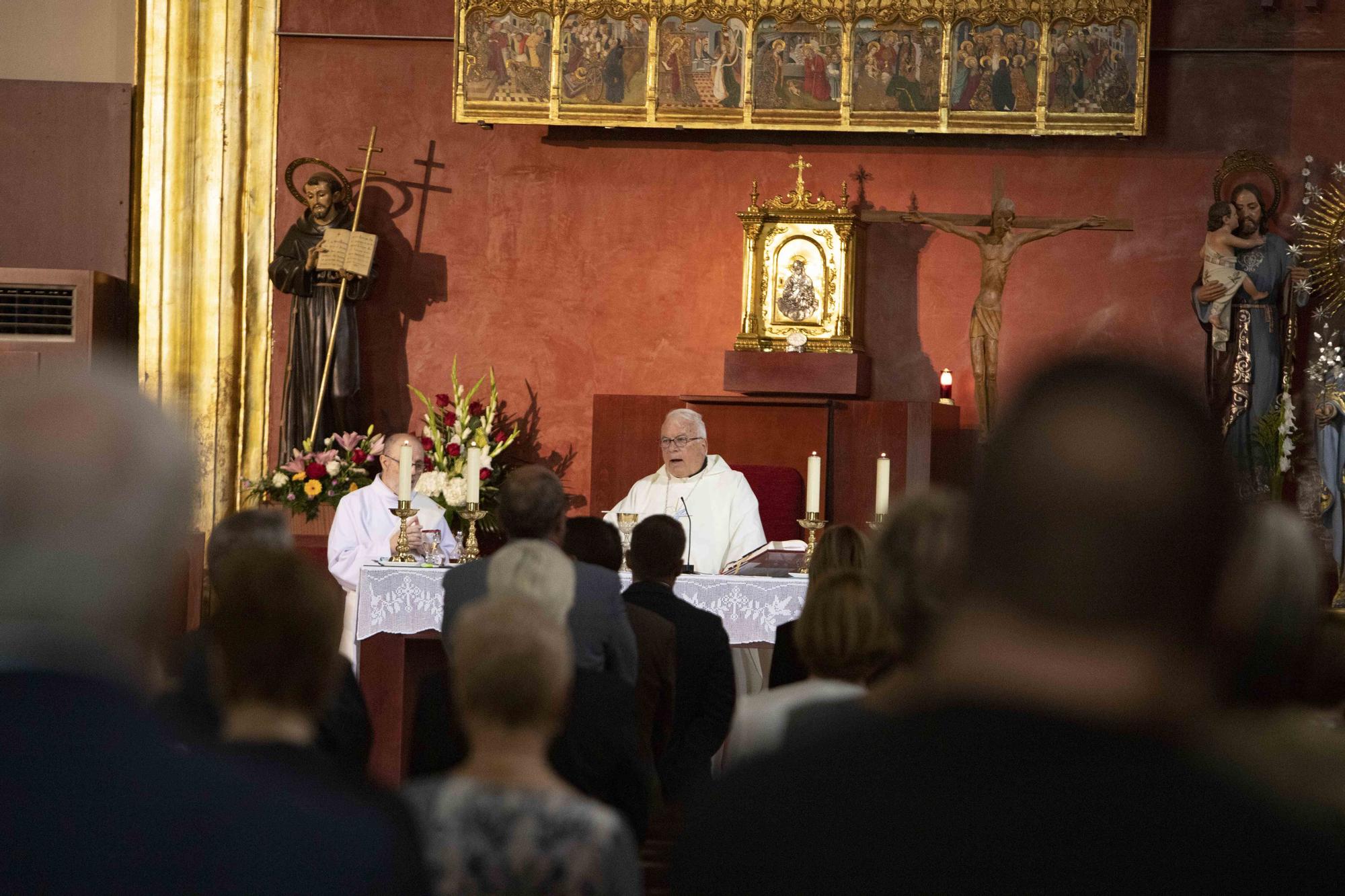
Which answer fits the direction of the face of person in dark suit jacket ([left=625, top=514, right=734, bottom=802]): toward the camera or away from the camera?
away from the camera

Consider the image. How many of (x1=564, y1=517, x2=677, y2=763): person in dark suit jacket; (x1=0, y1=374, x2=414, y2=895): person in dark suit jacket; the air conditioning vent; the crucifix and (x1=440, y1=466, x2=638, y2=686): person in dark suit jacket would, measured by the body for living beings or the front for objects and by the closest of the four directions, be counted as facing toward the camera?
2

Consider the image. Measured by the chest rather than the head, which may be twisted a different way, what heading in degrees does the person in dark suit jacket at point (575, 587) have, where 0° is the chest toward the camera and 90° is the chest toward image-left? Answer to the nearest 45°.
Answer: approximately 180°

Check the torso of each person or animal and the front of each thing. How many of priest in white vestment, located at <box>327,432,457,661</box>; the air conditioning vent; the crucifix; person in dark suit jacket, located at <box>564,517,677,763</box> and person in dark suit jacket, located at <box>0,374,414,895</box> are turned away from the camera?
2

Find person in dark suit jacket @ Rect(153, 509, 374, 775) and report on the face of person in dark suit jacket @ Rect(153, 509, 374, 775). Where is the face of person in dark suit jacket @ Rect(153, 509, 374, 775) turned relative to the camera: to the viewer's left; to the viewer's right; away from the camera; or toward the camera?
away from the camera

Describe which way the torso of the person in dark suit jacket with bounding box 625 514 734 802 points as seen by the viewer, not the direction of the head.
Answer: away from the camera

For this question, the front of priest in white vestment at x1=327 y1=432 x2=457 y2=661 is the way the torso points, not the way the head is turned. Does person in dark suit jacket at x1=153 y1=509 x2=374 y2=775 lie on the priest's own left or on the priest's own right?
on the priest's own right

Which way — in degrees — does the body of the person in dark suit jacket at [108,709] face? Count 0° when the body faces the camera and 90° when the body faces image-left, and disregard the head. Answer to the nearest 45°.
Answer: approximately 180°

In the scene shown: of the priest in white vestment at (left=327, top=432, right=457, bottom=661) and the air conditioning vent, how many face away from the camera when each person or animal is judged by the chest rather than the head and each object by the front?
0

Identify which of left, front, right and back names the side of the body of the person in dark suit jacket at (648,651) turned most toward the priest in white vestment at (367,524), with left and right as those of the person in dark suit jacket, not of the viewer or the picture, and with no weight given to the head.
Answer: front

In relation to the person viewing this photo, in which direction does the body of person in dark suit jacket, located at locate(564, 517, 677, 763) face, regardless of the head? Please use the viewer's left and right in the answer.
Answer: facing away from the viewer

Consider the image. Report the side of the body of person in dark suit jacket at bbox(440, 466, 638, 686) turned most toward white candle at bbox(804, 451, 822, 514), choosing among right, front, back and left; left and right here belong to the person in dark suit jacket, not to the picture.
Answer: front

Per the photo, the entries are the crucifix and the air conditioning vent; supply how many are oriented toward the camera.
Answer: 2

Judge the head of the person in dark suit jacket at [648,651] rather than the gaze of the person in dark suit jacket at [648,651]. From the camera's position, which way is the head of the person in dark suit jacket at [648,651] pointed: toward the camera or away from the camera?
away from the camera

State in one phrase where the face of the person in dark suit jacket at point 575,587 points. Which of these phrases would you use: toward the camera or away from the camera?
away from the camera

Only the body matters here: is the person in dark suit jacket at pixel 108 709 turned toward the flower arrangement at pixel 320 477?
yes

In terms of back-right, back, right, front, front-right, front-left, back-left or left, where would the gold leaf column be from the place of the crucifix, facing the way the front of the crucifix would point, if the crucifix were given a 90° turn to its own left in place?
back

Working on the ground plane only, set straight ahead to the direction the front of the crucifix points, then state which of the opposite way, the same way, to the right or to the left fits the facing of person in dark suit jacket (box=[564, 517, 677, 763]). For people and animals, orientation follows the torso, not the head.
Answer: the opposite way
